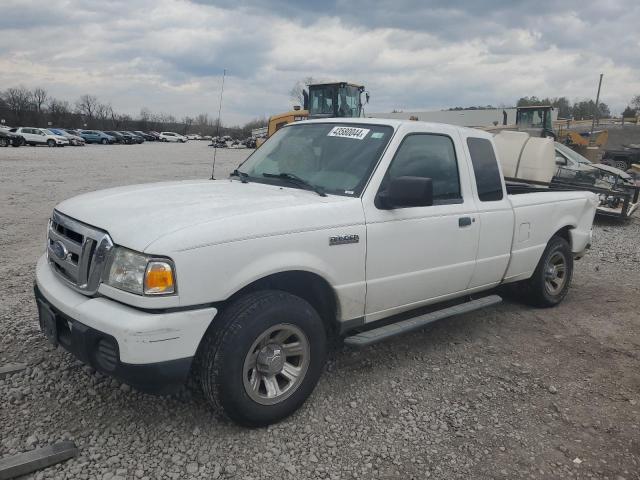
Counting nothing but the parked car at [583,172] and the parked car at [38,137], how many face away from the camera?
0

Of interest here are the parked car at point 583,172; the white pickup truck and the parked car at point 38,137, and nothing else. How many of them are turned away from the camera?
0

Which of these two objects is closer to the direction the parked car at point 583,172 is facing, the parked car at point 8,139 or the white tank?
the white tank

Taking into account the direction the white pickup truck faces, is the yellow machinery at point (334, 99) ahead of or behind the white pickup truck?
behind

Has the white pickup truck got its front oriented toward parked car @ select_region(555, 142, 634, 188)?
no

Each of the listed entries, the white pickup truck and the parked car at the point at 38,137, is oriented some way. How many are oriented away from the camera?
0

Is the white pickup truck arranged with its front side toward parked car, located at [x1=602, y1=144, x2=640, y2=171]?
no

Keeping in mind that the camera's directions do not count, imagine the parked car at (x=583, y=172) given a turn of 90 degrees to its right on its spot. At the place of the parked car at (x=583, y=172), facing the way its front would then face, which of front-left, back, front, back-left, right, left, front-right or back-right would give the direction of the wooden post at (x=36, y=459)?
front-left
